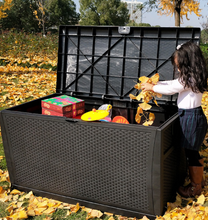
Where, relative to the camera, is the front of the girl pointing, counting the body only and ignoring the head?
to the viewer's left

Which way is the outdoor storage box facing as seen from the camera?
toward the camera

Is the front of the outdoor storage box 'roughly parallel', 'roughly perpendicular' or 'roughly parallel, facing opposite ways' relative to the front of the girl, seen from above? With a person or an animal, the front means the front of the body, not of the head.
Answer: roughly perpendicular

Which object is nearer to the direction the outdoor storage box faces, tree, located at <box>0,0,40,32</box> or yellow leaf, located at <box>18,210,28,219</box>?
the yellow leaf

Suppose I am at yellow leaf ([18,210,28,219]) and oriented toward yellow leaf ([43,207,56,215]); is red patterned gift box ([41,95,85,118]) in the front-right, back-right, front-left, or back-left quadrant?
front-left

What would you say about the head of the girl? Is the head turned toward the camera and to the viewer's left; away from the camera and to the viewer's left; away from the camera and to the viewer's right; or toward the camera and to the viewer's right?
away from the camera and to the viewer's left

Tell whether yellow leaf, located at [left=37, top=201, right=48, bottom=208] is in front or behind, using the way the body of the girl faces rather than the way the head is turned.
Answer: in front

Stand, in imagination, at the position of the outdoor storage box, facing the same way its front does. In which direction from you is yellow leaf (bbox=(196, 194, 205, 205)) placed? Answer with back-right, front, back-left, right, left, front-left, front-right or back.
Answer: left

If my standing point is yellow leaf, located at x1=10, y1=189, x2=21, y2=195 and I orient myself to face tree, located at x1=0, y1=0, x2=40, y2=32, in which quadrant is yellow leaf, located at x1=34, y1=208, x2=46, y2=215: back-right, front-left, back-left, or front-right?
back-right

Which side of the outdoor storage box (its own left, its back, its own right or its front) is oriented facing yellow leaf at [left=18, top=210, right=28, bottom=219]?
front

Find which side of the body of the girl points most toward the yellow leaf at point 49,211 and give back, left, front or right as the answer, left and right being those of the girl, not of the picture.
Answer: front
